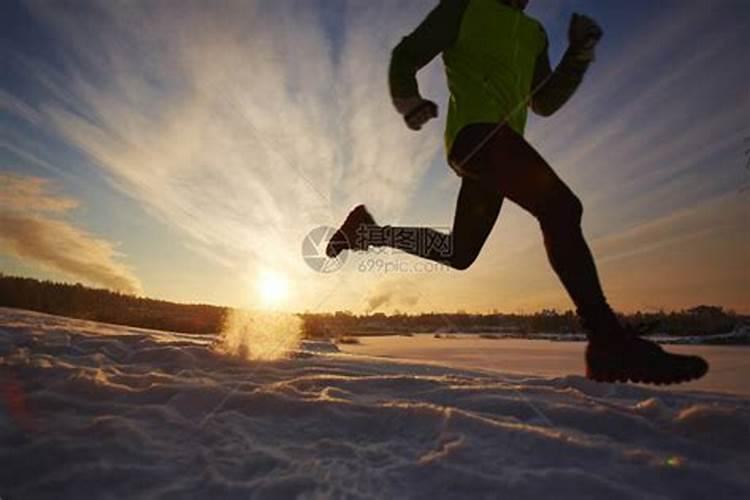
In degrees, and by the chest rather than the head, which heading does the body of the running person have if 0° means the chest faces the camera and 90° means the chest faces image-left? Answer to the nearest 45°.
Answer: approximately 270°
